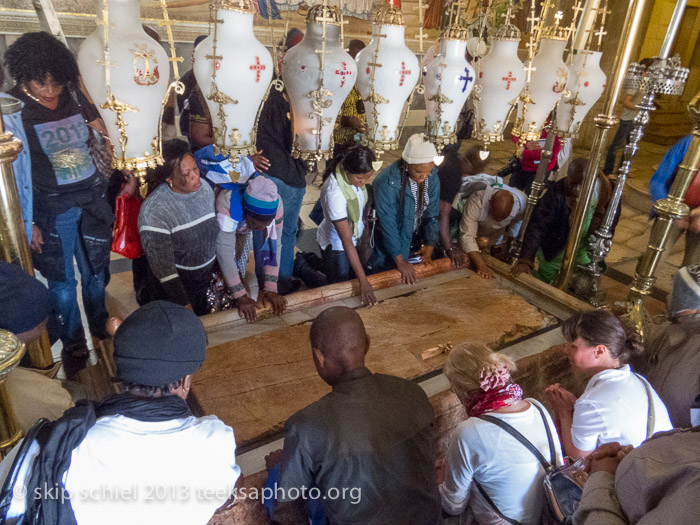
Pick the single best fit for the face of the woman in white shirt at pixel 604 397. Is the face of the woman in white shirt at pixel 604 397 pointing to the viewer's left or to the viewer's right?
to the viewer's left

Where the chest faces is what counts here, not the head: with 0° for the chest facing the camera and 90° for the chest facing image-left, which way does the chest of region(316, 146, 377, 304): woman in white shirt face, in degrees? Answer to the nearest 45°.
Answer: approximately 315°

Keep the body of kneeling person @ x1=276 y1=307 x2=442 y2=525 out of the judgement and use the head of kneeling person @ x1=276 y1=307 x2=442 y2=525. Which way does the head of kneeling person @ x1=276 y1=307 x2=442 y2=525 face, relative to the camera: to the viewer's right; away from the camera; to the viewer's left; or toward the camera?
away from the camera

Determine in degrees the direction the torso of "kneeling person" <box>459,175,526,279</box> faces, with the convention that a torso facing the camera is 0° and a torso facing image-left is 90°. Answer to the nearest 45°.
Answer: approximately 0°

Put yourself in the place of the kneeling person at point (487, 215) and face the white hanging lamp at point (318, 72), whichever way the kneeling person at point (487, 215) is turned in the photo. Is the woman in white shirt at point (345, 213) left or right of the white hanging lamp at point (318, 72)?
right

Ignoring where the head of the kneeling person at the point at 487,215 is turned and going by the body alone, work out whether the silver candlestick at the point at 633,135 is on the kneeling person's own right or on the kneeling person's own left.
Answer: on the kneeling person's own left

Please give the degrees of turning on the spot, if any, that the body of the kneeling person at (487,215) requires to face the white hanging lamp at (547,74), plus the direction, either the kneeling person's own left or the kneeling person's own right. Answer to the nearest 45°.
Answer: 0° — they already face it

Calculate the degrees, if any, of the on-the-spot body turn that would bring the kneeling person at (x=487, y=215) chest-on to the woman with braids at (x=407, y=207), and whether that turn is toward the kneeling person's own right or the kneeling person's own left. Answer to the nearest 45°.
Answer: approximately 45° to the kneeling person's own right

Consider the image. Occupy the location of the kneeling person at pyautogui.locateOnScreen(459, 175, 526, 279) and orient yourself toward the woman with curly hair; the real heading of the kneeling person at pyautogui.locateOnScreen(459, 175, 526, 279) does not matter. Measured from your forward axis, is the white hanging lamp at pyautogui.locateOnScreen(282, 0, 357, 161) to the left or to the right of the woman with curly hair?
left
